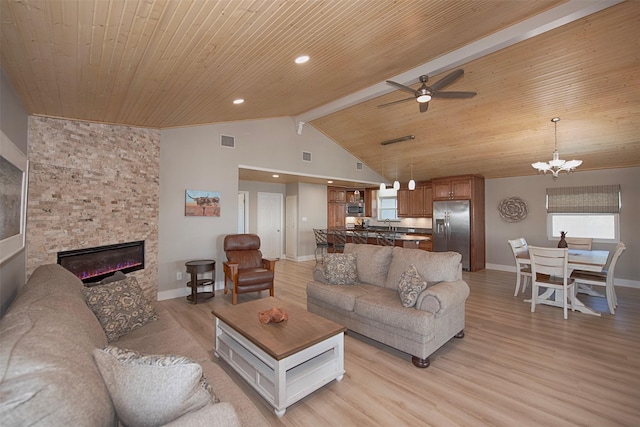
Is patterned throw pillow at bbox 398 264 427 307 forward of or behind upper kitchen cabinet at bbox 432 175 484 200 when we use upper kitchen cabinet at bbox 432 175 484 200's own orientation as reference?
forward

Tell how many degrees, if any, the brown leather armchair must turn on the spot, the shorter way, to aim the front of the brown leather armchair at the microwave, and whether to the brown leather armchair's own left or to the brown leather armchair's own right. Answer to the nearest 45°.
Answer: approximately 90° to the brown leather armchair's own left

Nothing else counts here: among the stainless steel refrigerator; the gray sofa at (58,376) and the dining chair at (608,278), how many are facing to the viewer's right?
1

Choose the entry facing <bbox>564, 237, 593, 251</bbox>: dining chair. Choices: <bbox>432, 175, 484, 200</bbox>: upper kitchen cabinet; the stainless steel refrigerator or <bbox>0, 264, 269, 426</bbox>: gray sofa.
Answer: the gray sofa

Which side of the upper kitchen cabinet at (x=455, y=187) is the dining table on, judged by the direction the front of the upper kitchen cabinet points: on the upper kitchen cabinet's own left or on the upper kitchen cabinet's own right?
on the upper kitchen cabinet's own left

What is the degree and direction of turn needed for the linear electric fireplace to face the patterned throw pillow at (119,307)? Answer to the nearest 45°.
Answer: approximately 45° to its right

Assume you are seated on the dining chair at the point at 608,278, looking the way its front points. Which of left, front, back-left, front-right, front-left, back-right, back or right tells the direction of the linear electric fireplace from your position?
front-left

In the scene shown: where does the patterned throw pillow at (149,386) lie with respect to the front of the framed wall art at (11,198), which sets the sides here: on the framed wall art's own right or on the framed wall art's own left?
on the framed wall art's own right

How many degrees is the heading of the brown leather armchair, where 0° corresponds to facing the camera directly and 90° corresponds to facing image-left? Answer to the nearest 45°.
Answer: approximately 315°

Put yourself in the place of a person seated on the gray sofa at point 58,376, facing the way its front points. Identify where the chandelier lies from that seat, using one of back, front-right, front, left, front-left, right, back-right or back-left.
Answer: front

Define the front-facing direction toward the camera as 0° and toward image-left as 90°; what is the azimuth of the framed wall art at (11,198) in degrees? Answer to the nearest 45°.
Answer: approximately 270°

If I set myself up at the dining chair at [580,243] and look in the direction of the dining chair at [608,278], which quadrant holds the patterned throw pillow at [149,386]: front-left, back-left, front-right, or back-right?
front-right

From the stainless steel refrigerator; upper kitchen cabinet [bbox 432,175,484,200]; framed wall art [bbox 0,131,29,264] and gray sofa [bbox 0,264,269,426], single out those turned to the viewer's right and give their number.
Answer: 2

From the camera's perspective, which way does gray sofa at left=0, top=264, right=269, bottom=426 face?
to the viewer's right

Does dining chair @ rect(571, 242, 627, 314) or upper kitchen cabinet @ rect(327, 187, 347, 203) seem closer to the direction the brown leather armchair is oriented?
the dining chair

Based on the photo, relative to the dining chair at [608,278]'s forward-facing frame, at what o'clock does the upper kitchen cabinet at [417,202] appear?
The upper kitchen cabinet is roughly at 1 o'clock from the dining chair.

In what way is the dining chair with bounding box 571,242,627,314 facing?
to the viewer's left

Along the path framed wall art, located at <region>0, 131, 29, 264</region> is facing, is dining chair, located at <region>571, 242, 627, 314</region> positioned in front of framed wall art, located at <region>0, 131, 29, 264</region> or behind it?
in front

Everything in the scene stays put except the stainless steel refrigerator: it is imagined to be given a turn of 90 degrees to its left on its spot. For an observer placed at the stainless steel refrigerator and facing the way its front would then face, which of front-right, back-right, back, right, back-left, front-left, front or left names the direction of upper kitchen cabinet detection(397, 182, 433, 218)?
back
